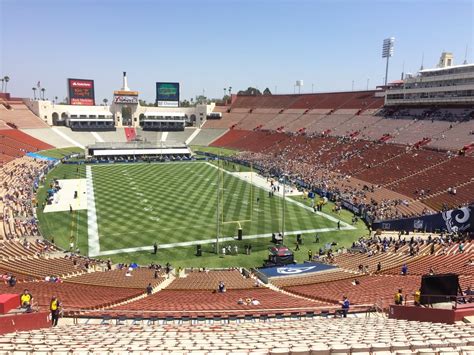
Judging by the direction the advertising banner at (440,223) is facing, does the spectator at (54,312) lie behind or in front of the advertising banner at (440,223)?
in front

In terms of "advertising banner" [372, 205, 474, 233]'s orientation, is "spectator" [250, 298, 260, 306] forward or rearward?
forward

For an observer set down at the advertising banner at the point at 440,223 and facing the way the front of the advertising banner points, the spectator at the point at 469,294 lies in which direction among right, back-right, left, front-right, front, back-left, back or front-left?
front-left

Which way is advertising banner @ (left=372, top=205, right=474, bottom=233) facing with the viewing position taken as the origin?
facing the viewer and to the left of the viewer

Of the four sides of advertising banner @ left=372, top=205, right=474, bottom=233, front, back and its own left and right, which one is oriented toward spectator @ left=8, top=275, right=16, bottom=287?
front
